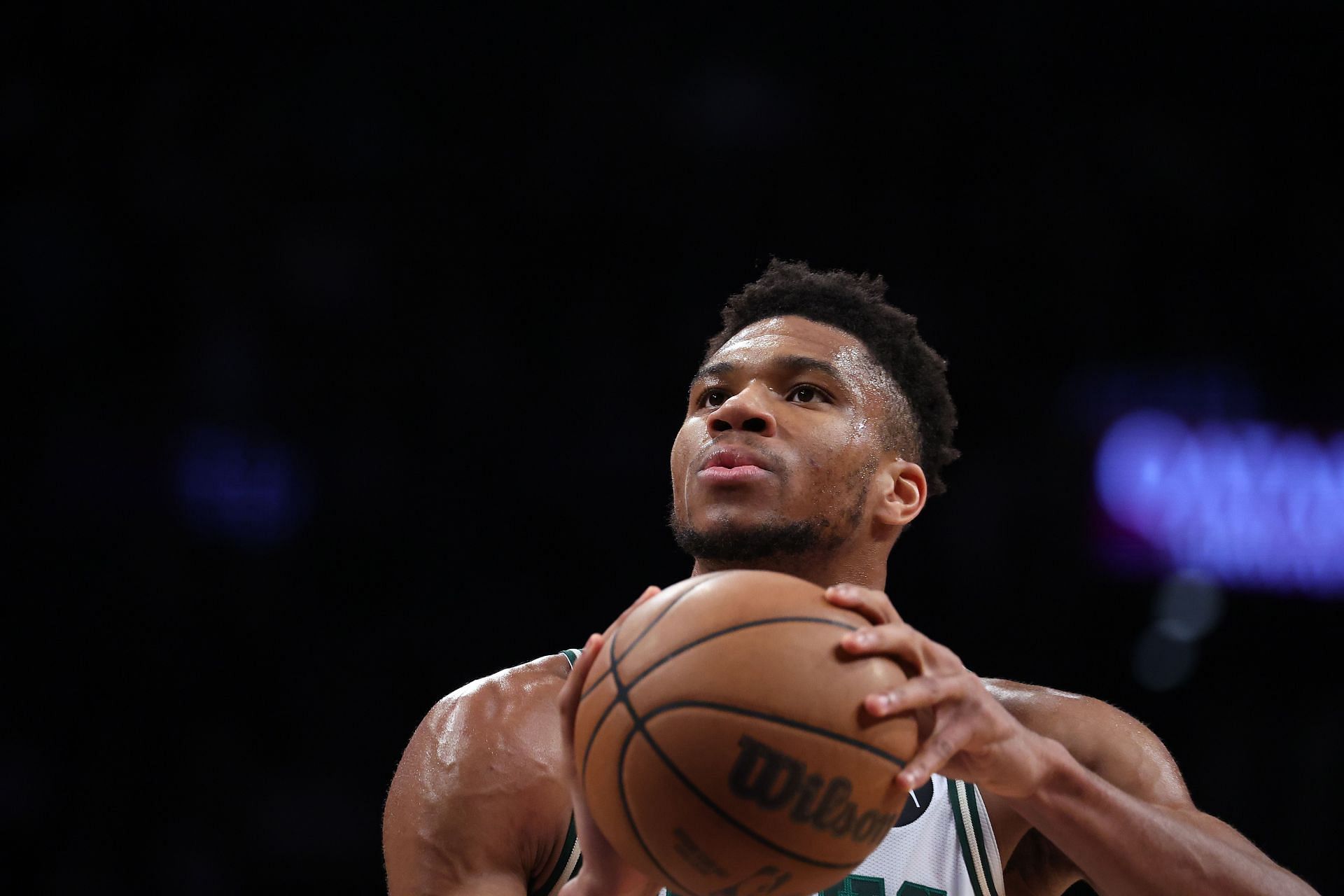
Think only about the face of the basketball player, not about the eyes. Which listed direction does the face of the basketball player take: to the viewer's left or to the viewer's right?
to the viewer's left

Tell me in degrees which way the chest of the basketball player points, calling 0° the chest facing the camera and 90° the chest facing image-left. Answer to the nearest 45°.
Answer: approximately 0°
